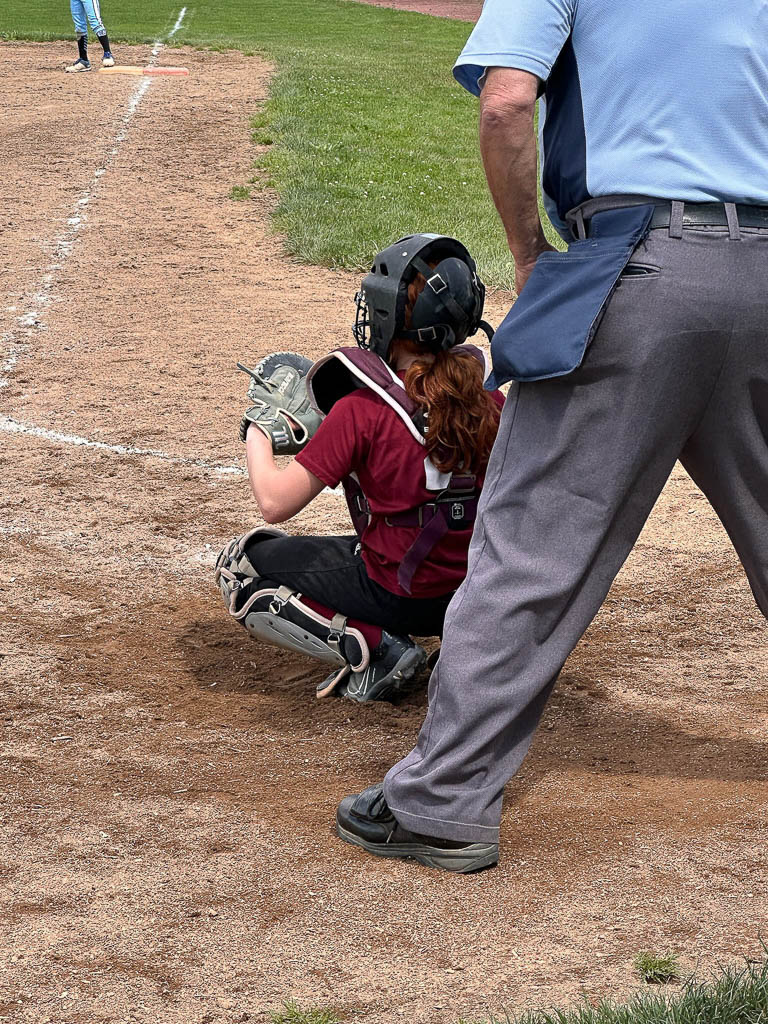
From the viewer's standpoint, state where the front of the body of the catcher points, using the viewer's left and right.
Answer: facing away from the viewer and to the left of the viewer

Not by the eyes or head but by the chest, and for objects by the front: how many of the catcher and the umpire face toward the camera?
0

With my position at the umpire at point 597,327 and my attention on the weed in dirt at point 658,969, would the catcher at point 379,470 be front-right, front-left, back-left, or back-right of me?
back-right

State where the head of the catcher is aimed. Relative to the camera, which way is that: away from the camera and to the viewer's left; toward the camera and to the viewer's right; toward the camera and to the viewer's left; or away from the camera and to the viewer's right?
away from the camera and to the viewer's left

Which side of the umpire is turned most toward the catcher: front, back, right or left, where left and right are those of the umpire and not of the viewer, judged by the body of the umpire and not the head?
front

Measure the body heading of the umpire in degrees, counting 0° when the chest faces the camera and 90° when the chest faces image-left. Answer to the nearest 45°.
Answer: approximately 135°

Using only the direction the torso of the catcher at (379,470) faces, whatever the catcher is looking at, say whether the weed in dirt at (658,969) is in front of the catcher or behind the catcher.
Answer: behind
